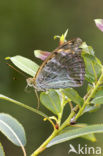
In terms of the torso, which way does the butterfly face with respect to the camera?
to the viewer's left
